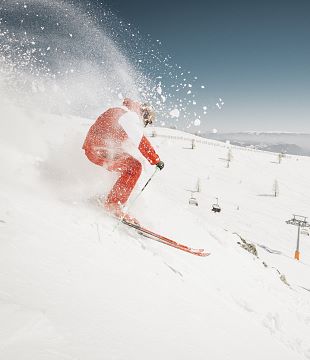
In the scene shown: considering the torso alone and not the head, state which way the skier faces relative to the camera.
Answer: to the viewer's right
